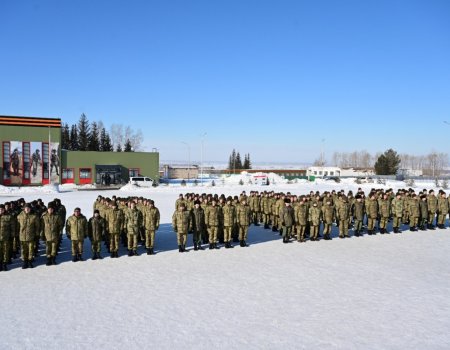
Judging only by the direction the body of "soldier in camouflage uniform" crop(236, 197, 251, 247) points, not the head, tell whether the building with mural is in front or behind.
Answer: behind

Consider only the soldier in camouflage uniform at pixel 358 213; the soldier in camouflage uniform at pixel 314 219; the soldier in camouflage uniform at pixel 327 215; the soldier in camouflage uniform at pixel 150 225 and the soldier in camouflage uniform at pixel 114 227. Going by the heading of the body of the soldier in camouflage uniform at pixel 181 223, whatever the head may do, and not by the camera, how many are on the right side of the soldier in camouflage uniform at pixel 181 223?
2

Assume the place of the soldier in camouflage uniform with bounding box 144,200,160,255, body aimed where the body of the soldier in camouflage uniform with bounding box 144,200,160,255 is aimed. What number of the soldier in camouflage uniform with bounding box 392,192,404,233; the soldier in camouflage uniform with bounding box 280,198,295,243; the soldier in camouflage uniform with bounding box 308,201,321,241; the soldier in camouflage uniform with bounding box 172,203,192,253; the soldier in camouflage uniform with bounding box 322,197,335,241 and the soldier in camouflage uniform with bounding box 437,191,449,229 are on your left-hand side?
6

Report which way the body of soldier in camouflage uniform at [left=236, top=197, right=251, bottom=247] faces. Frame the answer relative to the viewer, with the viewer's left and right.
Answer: facing the viewer

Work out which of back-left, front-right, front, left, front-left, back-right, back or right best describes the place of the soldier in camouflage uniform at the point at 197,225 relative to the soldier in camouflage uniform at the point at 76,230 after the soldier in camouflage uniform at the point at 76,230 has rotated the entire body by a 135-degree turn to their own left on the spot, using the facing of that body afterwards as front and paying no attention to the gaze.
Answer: front-right

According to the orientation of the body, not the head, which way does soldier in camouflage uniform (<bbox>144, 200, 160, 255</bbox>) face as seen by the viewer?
toward the camera

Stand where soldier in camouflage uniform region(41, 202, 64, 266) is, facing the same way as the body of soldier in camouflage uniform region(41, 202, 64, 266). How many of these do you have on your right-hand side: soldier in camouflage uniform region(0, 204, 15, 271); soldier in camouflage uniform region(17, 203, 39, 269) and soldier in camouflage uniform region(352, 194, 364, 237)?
2

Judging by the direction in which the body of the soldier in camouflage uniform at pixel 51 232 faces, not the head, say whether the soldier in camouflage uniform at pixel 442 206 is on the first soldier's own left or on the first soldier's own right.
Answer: on the first soldier's own left

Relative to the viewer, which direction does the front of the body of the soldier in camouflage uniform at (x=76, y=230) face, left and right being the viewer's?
facing the viewer

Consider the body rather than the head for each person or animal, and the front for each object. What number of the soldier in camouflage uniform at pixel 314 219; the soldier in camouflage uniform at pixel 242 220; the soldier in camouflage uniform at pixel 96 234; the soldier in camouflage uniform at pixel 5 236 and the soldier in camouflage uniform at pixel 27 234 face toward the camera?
5

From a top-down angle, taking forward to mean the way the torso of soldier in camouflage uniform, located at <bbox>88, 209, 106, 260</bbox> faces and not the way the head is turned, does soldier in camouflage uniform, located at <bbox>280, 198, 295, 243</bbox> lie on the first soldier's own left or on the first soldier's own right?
on the first soldier's own left

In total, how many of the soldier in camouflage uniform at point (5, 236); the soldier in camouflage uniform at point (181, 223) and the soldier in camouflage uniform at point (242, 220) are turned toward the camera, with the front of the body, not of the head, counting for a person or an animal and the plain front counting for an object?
3

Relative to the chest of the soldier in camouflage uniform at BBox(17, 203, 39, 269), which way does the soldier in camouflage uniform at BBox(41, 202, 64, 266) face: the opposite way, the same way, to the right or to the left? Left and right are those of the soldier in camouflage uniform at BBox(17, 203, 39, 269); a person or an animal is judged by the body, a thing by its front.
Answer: the same way

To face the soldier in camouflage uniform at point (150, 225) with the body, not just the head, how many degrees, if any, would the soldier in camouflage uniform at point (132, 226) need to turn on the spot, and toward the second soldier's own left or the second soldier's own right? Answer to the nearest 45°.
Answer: approximately 90° to the second soldier's own left

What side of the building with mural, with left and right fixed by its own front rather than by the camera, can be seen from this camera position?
front

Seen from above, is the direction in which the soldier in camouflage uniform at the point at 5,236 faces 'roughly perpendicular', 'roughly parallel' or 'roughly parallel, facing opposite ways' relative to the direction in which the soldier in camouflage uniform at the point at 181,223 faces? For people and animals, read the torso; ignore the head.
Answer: roughly parallel
